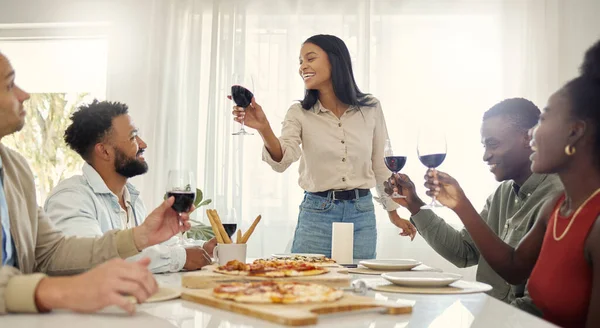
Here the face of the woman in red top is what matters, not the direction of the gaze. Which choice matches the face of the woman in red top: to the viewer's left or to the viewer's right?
to the viewer's left

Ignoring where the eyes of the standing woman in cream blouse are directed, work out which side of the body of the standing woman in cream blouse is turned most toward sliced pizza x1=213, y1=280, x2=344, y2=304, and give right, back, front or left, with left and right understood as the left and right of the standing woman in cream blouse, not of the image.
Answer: front

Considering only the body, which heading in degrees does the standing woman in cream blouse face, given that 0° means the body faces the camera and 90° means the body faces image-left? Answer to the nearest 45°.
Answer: approximately 0°

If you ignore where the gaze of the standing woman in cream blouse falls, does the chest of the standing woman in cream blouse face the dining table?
yes

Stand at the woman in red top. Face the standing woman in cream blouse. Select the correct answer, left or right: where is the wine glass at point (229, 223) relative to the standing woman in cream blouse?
left

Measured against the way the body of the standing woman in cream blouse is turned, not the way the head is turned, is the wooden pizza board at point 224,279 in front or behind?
in front

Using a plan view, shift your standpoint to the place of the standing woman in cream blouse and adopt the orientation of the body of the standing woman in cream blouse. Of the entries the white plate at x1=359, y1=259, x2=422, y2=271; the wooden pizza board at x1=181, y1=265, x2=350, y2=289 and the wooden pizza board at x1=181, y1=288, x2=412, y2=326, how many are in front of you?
3

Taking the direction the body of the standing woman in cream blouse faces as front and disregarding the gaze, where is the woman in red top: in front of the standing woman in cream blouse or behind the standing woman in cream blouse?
in front

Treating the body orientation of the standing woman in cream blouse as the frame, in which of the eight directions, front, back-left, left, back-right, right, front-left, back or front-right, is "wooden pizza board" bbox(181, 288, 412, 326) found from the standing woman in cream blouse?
front

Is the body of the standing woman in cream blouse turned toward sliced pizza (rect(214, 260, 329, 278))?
yes

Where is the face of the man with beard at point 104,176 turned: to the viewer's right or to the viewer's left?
to the viewer's right
